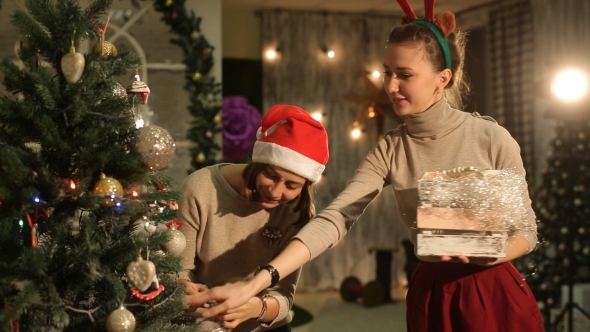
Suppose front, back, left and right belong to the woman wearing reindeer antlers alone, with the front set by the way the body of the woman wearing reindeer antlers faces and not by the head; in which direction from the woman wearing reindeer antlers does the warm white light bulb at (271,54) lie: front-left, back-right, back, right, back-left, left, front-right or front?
back-right

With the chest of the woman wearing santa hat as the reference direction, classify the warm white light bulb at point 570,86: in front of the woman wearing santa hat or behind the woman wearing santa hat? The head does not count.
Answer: behind

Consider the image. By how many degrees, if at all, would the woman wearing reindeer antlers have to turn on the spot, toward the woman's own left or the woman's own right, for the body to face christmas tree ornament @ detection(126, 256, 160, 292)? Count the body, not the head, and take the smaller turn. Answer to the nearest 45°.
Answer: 0° — they already face it

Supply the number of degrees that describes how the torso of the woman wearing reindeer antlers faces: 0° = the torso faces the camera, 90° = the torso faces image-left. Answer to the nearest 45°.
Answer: approximately 45°

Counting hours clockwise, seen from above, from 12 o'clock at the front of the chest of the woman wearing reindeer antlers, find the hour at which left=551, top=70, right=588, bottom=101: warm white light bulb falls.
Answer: The warm white light bulb is roughly at 5 o'clock from the woman wearing reindeer antlers.
